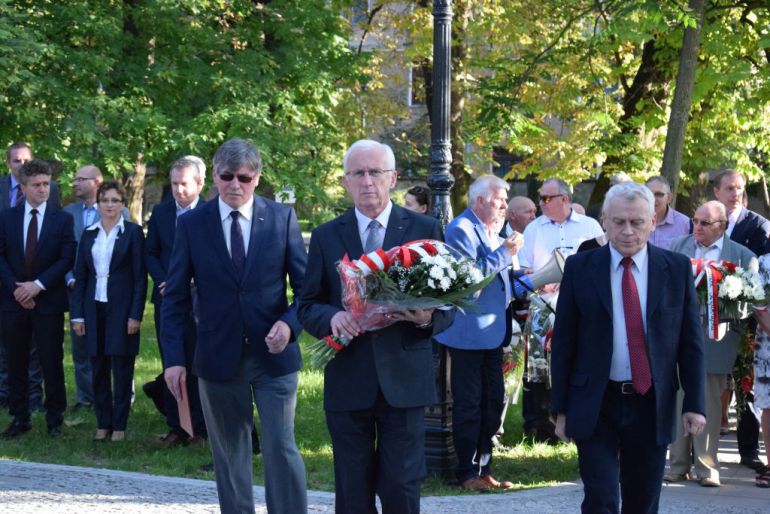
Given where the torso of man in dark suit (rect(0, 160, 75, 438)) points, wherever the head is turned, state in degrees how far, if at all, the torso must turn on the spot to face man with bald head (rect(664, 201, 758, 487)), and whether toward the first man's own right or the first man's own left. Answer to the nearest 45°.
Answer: approximately 45° to the first man's own left

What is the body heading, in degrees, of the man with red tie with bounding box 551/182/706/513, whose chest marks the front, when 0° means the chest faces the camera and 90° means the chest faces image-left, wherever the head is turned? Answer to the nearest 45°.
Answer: approximately 0°

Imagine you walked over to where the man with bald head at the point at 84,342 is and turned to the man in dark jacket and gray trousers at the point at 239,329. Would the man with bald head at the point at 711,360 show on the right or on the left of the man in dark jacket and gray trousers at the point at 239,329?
left

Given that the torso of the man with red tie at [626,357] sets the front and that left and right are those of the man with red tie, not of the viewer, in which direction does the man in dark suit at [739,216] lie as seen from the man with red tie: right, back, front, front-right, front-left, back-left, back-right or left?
back

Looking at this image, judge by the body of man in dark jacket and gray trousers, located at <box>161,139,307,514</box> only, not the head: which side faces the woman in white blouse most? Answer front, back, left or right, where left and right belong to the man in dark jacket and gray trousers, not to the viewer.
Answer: back

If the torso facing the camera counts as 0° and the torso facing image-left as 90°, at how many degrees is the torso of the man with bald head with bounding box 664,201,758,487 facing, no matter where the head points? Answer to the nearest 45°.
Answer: approximately 45°
